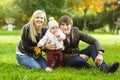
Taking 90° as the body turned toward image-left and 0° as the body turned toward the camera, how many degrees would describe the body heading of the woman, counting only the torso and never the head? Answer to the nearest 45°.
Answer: approximately 315°
